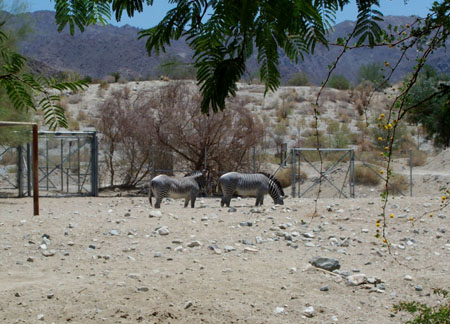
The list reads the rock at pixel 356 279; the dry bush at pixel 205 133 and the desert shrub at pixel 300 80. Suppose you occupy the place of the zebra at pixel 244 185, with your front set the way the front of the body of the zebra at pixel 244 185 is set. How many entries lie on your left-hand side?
2

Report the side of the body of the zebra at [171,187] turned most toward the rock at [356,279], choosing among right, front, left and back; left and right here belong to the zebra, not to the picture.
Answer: right

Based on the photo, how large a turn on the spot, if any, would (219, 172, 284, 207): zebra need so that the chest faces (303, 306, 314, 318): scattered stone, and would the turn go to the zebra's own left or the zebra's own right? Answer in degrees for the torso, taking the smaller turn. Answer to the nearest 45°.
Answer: approximately 90° to the zebra's own right

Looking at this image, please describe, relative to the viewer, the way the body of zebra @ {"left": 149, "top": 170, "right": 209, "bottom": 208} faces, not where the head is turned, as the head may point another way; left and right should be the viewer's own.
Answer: facing to the right of the viewer

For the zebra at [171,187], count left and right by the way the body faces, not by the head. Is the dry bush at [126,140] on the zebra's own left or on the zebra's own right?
on the zebra's own left

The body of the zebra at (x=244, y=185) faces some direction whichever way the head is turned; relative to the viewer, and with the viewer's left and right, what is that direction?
facing to the right of the viewer

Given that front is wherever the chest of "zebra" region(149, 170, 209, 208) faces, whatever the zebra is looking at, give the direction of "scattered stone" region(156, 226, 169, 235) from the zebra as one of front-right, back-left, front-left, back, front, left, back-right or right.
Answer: right

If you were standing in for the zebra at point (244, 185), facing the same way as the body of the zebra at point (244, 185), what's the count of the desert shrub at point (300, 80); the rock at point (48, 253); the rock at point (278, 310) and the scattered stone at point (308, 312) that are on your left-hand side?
1

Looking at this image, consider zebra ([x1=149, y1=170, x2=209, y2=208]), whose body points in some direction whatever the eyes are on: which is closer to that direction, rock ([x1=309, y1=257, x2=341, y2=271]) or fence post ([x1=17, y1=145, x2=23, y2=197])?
the rock

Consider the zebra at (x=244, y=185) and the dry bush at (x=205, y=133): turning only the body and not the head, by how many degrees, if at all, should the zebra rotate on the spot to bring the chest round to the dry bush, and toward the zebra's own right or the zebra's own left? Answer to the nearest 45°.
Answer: approximately 90° to the zebra's own left

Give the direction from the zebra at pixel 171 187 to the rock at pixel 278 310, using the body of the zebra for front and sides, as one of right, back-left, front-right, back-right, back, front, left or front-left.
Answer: right

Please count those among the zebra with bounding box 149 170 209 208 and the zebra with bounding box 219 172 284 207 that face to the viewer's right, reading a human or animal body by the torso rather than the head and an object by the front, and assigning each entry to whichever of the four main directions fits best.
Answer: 2

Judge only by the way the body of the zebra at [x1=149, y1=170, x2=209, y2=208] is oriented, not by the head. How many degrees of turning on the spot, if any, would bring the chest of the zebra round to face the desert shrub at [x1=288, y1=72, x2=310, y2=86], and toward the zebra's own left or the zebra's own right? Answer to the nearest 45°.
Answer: approximately 90° to the zebra's own left

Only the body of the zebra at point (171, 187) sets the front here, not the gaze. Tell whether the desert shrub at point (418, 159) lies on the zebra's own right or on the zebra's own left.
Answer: on the zebra's own left

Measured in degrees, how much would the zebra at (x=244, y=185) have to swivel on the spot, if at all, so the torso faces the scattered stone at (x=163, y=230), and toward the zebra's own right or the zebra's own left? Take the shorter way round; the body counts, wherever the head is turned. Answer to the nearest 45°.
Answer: approximately 90° to the zebra's own right
